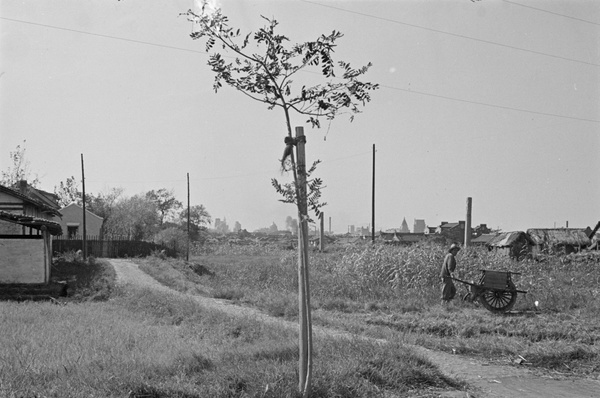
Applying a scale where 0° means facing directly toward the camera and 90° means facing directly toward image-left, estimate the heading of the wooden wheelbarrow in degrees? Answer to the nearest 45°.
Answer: approximately 270°

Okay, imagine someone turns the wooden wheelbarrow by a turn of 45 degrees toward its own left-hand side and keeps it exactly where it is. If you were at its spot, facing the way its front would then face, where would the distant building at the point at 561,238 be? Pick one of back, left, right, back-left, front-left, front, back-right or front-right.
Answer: front-left

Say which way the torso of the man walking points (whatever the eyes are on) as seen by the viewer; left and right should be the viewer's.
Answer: facing to the right of the viewer

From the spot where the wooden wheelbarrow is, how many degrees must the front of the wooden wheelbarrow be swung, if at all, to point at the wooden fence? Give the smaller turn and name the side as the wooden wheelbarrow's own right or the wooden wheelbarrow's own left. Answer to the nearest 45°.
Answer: approximately 135° to the wooden wheelbarrow's own left
